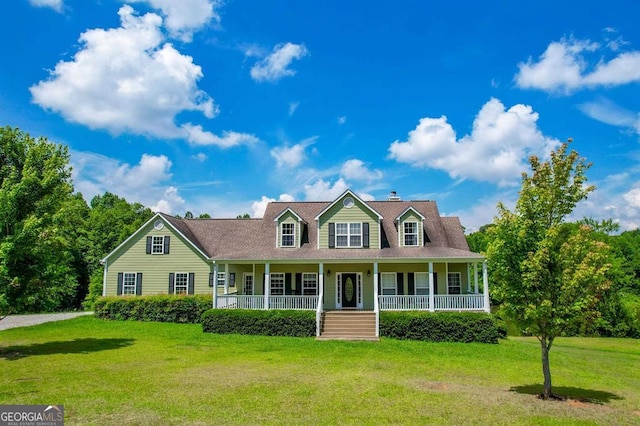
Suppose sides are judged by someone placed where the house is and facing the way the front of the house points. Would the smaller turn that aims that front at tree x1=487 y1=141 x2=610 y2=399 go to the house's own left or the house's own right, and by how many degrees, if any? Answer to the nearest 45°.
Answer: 0° — it already faces it

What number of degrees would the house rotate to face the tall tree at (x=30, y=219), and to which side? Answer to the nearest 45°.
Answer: approximately 45° to its right

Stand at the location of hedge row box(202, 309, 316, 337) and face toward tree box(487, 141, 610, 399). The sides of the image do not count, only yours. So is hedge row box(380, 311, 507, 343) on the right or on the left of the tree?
left

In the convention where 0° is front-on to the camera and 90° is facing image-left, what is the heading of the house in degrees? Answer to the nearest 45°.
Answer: approximately 0°
